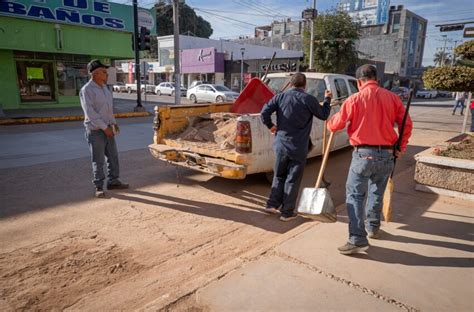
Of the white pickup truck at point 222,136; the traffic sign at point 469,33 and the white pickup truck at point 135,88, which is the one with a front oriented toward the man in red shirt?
the traffic sign

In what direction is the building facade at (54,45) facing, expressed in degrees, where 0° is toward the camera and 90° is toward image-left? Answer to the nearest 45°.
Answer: approximately 315°

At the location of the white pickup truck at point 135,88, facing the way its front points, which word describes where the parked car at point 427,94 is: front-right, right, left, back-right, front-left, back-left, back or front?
front

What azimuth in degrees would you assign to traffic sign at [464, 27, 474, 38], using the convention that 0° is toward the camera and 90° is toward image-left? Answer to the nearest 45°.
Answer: approximately 0°

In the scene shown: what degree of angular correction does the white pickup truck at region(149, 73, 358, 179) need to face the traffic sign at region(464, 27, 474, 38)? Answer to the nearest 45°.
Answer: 0° — it already faces it

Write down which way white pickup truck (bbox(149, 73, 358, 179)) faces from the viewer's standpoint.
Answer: facing away from the viewer and to the right of the viewer

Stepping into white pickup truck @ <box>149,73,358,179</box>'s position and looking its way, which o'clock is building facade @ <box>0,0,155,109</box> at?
The building facade is roughly at 9 o'clock from the white pickup truck.

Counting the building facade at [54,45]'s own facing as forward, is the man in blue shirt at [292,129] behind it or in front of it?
in front

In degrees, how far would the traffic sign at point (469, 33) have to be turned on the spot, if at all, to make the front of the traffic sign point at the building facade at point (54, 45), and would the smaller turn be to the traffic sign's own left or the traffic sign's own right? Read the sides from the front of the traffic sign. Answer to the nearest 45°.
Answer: approximately 90° to the traffic sign's own right

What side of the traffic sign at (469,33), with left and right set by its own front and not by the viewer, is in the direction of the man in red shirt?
front

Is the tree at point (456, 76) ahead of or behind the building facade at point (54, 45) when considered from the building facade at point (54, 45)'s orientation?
ahead
